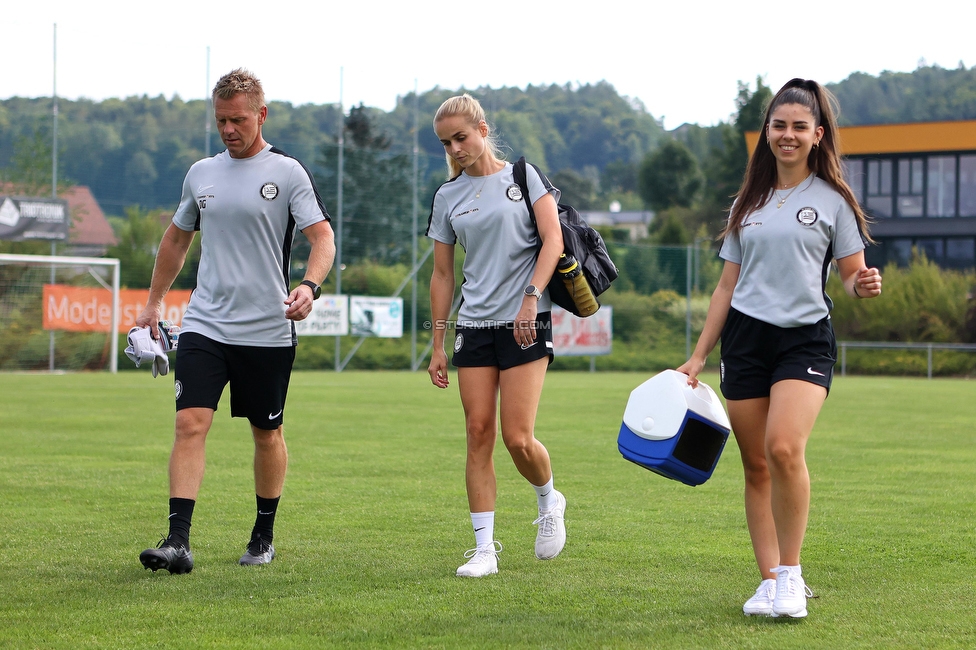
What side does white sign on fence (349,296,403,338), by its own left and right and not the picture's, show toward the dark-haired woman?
front

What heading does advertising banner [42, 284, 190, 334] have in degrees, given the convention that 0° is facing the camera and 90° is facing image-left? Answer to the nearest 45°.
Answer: approximately 0°

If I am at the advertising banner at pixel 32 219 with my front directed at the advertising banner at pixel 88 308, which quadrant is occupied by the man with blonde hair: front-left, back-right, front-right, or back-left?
front-right

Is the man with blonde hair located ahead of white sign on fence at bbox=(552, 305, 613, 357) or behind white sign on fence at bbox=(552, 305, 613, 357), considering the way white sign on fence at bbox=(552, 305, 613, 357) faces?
ahead

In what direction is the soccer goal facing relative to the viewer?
toward the camera

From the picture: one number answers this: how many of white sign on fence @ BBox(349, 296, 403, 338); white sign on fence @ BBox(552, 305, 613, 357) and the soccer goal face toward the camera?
3

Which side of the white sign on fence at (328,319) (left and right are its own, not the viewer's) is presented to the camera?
front

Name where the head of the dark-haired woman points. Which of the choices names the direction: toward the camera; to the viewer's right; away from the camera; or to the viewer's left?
toward the camera

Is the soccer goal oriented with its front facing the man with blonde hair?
yes

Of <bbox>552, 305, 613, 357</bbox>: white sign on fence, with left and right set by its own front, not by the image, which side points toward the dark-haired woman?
front

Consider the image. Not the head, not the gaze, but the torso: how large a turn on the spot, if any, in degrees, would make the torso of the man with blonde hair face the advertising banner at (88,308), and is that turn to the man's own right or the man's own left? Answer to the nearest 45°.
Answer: approximately 135° to the man's own right

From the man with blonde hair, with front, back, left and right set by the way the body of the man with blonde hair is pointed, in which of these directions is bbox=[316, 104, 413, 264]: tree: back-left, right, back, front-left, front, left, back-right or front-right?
back-right
